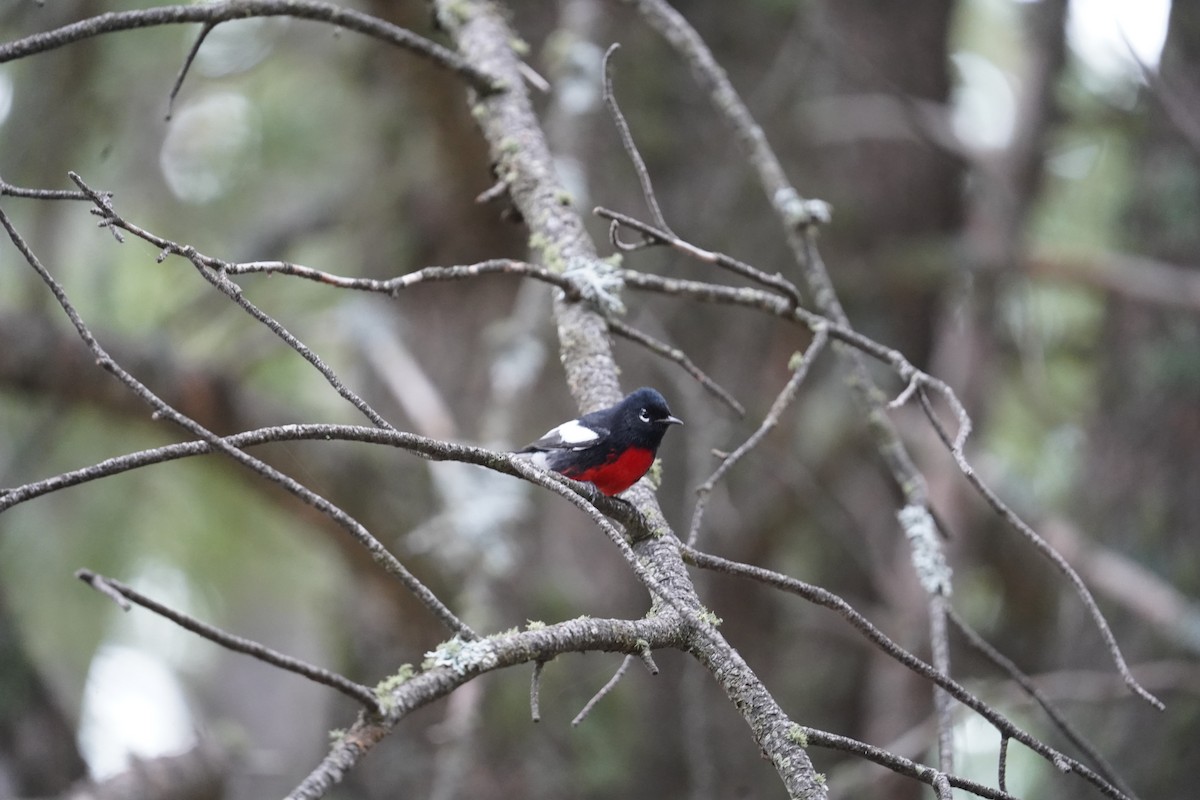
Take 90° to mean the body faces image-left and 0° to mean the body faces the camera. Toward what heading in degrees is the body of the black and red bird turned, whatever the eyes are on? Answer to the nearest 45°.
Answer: approximately 270°

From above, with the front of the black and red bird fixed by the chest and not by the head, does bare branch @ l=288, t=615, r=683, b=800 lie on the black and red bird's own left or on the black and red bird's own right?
on the black and red bird's own right

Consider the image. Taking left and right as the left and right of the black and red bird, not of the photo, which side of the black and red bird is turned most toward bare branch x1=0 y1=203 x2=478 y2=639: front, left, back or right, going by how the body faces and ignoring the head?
back
